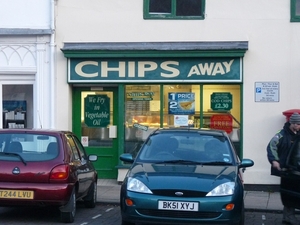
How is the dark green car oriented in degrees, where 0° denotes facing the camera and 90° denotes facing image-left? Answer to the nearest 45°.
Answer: approximately 0°

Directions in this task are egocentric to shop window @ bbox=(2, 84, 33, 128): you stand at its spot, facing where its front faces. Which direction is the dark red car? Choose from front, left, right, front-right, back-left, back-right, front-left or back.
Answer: front

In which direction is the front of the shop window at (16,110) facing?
toward the camera

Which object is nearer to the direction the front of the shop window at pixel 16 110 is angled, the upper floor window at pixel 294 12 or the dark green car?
the dark green car

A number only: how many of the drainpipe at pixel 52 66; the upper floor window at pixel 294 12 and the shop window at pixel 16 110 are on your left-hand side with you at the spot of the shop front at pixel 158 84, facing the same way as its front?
1

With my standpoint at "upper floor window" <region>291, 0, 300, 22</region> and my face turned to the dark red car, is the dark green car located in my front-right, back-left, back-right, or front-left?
front-left

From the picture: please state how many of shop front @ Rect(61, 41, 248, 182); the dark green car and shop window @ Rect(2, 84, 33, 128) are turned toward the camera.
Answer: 3

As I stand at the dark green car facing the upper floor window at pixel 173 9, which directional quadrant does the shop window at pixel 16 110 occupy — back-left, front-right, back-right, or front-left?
front-left

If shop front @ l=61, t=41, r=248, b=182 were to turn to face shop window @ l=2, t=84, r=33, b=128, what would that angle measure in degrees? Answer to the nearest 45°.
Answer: approximately 90° to its right

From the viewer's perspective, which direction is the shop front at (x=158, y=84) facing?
toward the camera

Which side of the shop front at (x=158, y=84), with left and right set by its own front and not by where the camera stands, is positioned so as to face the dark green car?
front

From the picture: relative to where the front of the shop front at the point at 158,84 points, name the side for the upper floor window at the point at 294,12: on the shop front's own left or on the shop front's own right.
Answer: on the shop front's own left

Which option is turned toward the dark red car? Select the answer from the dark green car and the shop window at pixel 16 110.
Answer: the shop window
